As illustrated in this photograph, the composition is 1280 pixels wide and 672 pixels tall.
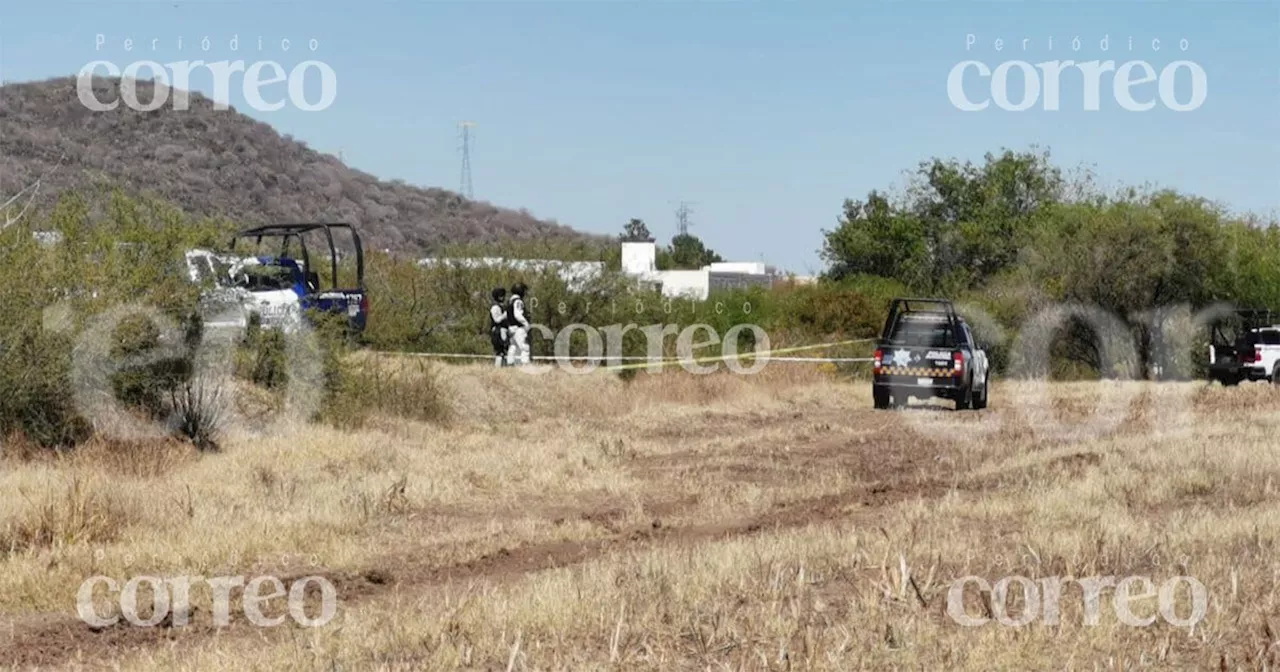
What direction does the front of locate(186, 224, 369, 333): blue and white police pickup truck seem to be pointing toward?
to the viewer's left

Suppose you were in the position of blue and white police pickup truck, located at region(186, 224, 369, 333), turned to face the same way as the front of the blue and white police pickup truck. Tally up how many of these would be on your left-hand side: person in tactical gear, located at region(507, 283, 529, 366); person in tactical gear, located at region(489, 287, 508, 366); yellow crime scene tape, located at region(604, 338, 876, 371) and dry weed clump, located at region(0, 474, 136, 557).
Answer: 1

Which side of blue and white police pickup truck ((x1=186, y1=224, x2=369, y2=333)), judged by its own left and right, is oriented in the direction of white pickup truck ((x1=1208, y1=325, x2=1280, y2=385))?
back

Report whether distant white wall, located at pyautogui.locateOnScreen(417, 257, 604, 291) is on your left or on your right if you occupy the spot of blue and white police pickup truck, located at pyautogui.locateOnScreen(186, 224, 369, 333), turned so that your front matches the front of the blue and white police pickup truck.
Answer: on your right

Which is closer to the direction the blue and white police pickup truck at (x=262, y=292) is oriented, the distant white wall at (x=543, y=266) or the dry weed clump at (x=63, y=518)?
the dry weed clump

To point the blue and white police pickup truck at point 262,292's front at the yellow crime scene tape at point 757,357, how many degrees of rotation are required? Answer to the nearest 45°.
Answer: approximately 135° to its right

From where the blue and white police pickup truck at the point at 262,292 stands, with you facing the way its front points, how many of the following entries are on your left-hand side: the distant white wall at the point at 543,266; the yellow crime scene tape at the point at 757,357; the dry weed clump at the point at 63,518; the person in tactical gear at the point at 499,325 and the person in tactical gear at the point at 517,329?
1

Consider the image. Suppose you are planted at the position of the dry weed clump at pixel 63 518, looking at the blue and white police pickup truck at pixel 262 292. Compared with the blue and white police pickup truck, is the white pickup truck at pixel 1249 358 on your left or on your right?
right

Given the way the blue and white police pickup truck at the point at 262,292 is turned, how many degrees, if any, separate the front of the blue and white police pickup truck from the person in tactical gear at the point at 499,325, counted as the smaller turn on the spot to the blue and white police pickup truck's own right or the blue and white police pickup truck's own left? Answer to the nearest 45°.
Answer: approximately 135° to the blue and white police pickup truck's own right

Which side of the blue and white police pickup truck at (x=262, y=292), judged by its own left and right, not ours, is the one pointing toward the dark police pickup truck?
back

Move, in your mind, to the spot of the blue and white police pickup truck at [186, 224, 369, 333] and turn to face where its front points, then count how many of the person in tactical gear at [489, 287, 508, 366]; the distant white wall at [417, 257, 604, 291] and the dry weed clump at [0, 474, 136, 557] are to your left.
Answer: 1
